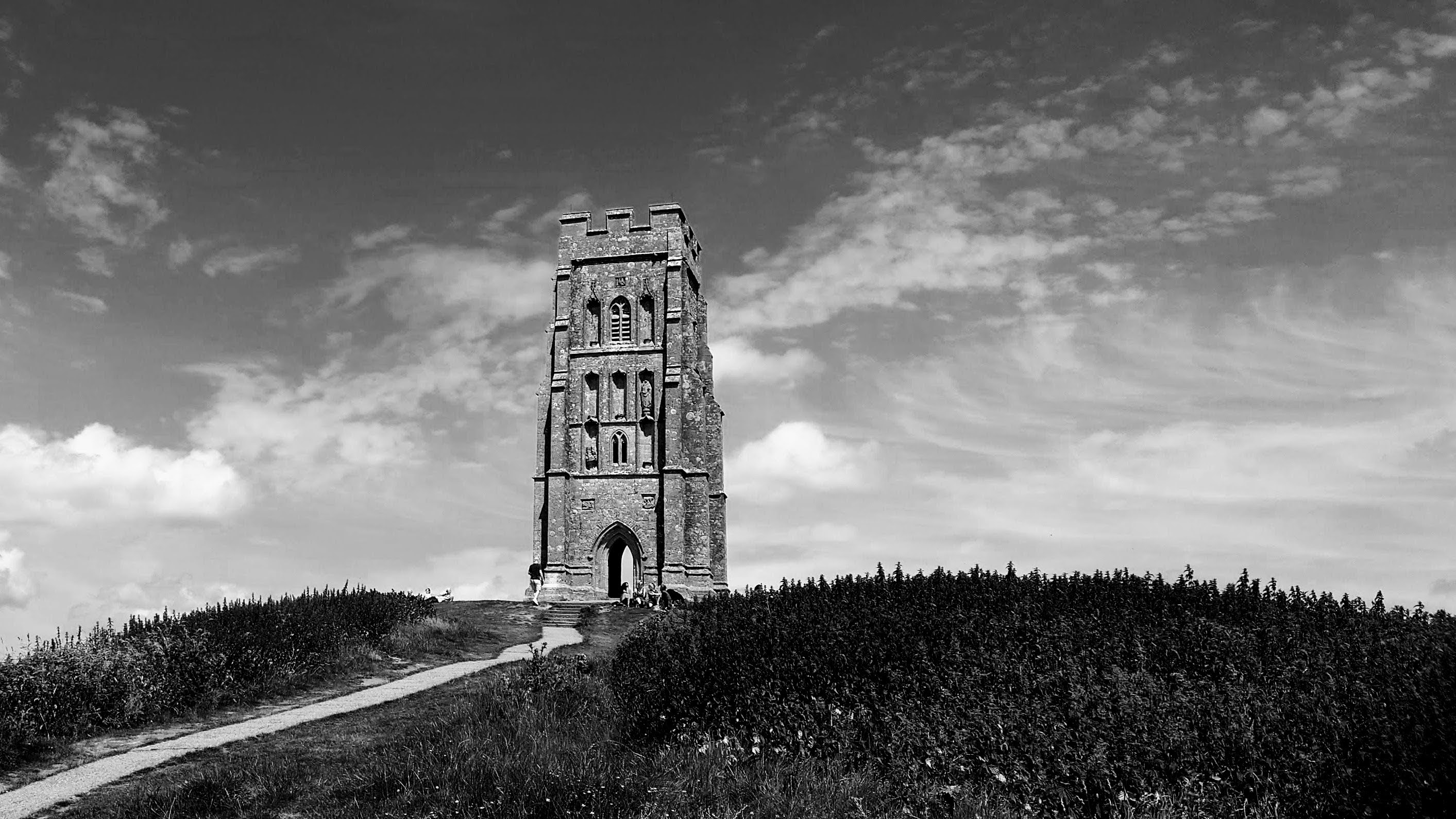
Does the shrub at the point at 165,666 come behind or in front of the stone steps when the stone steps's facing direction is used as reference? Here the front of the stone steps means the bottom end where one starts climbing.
in front

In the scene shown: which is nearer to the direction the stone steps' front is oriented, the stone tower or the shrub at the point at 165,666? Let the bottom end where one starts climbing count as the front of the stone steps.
the shrub

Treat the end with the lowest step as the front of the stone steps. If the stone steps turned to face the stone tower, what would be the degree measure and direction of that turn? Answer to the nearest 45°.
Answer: approximately 180°

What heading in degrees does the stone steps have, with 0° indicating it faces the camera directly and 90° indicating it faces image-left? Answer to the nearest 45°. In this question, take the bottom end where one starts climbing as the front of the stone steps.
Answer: approximately 0°

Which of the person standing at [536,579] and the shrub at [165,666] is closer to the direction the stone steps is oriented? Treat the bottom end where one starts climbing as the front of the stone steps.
the shrub

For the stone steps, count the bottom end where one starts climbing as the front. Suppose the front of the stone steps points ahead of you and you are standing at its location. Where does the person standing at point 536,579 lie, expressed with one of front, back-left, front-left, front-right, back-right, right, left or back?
back
